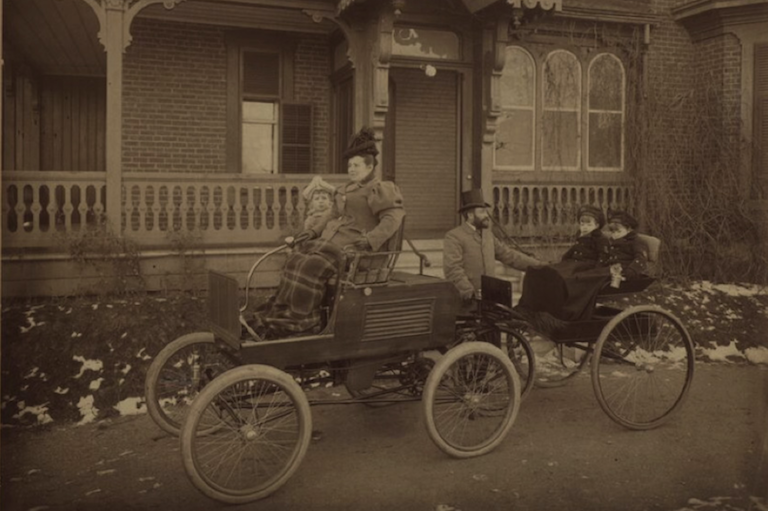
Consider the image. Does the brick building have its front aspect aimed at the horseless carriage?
yes

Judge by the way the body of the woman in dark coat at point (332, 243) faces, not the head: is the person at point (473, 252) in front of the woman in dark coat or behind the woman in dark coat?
behind

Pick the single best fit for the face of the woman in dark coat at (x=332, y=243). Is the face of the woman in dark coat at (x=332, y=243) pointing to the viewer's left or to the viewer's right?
to the viewer's left

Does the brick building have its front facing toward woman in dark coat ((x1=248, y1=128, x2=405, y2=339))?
yes

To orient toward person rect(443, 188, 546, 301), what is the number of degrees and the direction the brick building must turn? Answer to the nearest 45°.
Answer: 0° — it already faces them

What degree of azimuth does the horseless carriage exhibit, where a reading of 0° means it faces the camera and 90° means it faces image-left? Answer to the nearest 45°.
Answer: approximately 45°

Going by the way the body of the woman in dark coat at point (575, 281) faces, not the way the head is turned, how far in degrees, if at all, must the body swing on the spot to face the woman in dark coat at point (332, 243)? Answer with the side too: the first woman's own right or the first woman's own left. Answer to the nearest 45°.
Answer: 0° — they already face them

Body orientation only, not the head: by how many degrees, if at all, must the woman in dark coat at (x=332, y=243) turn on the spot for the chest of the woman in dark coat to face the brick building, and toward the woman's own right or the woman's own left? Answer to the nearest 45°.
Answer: approximately 135° to the woman's own right
